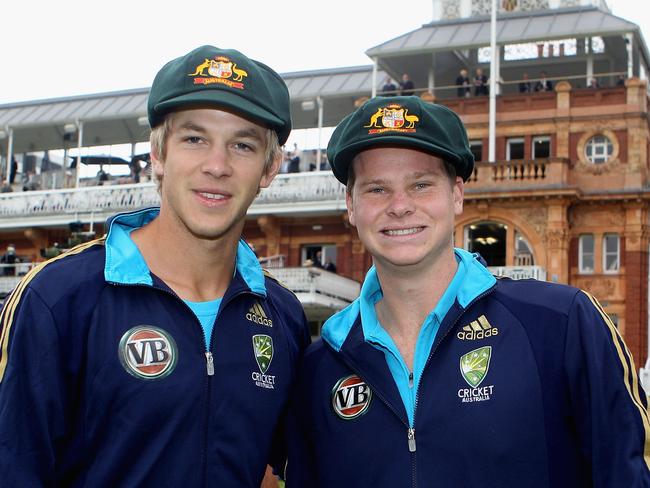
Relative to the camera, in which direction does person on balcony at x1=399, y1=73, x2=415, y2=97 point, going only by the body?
toward the camera

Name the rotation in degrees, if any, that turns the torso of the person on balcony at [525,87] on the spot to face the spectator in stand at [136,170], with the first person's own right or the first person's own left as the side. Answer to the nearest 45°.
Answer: approximately 90° to the first person's own right

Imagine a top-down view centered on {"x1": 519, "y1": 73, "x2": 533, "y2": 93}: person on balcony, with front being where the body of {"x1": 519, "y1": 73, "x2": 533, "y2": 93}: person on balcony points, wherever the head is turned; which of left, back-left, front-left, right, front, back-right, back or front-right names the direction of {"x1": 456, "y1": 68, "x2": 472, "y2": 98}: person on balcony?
right

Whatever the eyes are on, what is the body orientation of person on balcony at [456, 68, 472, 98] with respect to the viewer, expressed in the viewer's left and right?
facing the viewer

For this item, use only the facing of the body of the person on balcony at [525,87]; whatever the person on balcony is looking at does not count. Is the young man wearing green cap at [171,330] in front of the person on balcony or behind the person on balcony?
in front

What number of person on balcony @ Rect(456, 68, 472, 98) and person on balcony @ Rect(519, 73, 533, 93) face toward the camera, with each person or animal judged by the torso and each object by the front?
2

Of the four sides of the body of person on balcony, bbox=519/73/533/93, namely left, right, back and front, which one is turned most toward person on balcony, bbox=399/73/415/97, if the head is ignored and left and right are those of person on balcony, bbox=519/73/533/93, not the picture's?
right

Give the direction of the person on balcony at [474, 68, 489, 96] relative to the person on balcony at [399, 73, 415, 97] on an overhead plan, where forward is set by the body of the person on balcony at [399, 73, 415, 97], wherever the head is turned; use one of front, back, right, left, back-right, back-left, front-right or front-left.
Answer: left

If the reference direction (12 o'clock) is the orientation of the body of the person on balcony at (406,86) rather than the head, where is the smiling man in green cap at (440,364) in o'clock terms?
The smiling man in green cap is roughly at 12 o'clock from the person on balcony.

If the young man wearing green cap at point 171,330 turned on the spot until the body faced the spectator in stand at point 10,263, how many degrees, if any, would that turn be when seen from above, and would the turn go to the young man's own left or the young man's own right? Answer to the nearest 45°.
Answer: approximately 135° to the young man's own left
